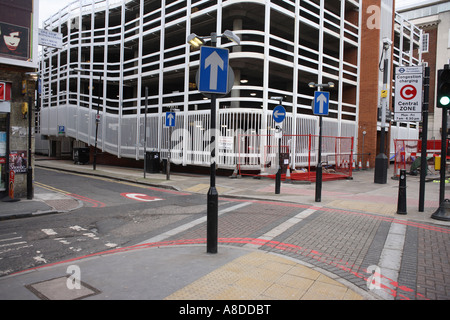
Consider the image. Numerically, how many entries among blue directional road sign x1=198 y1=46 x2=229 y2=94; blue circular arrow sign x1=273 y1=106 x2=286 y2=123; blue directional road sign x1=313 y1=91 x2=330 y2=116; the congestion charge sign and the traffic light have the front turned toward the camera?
5

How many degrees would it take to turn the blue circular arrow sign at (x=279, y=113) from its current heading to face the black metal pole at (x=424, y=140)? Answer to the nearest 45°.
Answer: approximately 45° to its left

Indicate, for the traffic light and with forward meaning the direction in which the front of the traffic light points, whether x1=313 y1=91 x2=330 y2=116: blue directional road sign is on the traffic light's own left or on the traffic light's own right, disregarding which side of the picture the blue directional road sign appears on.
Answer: on the traffic light's own right

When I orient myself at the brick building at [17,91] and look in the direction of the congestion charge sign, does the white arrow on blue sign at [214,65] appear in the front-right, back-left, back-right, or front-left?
front-right

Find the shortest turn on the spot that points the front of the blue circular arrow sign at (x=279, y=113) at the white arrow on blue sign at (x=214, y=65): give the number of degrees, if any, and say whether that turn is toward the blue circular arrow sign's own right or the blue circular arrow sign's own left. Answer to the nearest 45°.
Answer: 0° — it already faces it

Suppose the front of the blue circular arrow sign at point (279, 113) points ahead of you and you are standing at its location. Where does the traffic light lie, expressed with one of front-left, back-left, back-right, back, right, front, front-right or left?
front-left

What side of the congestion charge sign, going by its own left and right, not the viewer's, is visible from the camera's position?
front

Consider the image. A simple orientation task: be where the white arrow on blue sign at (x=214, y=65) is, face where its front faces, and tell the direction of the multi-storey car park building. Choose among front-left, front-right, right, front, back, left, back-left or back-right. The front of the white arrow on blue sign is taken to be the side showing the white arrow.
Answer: back

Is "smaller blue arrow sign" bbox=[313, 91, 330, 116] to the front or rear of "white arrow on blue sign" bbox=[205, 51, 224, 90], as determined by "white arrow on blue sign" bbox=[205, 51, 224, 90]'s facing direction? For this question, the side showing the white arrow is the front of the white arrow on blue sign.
to the rear

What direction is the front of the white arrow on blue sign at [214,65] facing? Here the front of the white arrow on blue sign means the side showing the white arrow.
toward the camera

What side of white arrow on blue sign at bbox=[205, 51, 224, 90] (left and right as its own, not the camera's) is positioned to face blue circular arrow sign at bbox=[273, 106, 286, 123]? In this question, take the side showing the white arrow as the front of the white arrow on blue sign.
back

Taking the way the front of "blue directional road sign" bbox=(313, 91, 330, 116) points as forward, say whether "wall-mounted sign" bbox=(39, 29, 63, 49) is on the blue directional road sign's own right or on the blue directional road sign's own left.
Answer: on the blue directional road sign's own right

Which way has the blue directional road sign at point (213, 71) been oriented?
toward the camera

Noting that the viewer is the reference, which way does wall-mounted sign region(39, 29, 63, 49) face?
facing the viewer and to the right of the viewer
